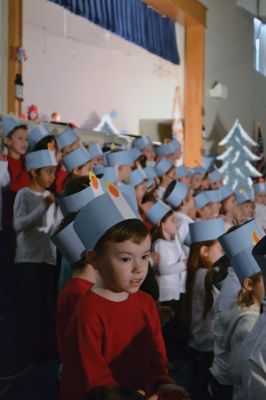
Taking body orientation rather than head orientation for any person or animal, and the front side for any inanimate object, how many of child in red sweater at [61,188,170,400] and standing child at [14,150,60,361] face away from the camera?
0

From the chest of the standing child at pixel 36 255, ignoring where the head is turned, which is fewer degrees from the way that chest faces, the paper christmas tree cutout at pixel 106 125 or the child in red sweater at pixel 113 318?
the child in red sweater

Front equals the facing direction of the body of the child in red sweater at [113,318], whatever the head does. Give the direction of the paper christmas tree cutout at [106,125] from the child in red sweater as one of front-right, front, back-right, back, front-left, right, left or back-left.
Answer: back-left

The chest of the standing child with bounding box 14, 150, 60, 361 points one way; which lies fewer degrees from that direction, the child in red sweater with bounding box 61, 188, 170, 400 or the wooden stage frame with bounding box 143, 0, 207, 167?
the child in red sweater
